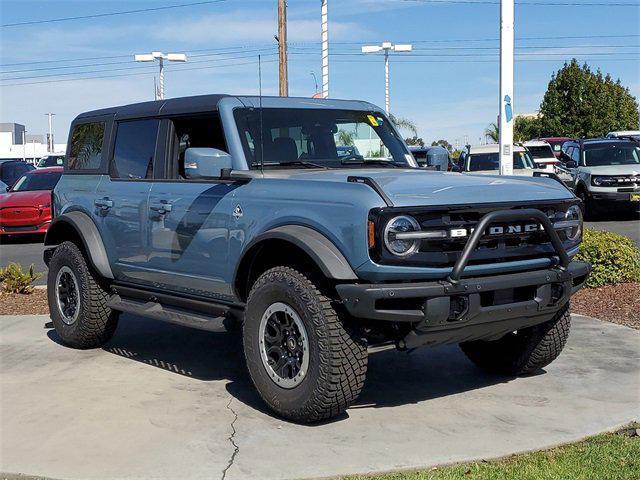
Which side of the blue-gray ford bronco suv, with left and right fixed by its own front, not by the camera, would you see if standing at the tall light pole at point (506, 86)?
left

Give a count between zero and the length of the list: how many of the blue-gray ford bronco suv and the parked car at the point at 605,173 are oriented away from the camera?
0

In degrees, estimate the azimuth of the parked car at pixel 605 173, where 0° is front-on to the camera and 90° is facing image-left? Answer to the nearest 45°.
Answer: approximately 315°

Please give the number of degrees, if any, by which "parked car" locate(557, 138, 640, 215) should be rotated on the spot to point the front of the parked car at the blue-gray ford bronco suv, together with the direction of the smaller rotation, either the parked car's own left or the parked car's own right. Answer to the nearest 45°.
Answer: approximately 45° to the parked car's own right

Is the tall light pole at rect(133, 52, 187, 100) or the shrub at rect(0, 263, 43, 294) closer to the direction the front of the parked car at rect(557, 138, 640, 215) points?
the shrub

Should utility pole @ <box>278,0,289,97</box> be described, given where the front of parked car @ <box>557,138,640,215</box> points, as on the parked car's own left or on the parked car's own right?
on the parked car's own right

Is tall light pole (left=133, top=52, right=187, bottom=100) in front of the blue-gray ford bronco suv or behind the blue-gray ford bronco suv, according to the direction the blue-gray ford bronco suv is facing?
behind

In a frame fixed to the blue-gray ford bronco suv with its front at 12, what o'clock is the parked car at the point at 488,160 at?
The parked car is roughly at 8 o'clock from the blue-gray ford bronco suv.

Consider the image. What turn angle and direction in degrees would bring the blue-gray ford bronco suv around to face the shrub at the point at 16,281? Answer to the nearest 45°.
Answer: approximately 180°
